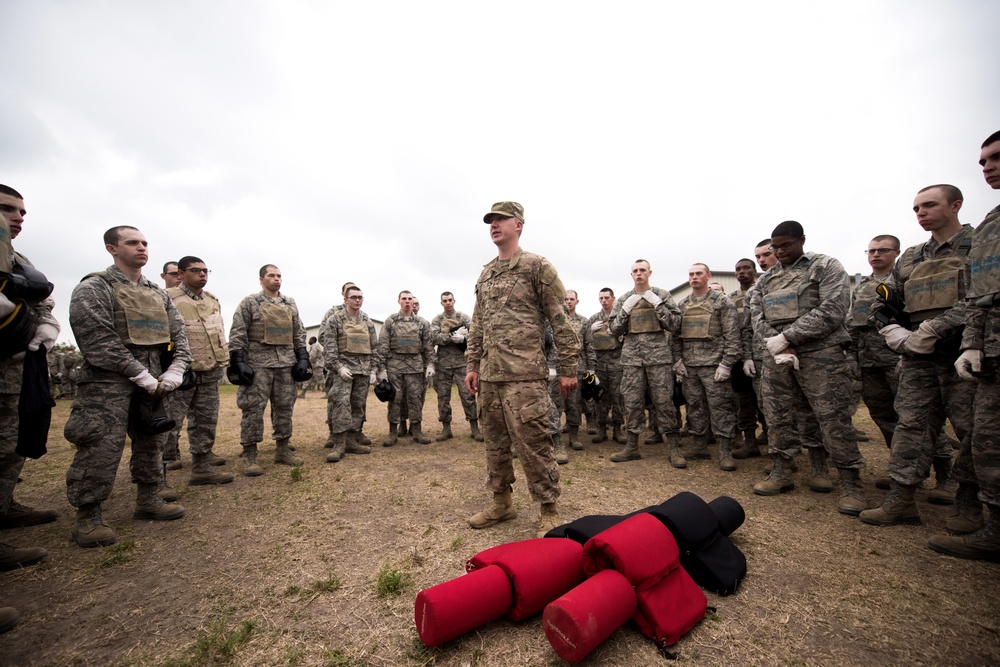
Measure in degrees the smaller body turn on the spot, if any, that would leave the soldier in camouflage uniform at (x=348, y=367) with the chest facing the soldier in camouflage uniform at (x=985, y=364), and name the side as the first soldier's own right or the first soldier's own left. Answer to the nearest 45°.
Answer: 0° — they already face them

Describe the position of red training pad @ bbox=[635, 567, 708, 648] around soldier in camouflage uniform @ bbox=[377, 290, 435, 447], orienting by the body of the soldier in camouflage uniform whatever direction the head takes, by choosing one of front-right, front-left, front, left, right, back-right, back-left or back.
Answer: front

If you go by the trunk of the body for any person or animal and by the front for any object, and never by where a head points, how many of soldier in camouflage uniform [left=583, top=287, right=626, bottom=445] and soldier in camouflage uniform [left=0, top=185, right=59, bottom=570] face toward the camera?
1

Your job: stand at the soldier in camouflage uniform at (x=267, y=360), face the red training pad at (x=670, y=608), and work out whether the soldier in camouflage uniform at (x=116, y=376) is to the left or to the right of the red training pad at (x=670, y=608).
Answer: right

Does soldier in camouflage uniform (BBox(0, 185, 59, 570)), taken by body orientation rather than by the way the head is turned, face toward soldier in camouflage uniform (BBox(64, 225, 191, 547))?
no

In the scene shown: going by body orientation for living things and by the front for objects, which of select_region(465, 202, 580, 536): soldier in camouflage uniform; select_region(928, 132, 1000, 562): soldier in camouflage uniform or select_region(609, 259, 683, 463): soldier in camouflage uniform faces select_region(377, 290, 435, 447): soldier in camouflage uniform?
select_region(928, 132, 1000, 562): soldier in camouflage uniform

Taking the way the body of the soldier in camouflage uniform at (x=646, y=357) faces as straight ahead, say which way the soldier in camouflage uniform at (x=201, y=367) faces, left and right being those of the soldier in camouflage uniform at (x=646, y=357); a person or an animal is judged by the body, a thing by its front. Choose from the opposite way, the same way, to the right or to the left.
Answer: to the left

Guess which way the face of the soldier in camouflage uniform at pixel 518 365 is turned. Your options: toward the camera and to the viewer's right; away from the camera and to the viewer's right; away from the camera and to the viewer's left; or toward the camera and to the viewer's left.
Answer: toward the camera and to the viewer's left

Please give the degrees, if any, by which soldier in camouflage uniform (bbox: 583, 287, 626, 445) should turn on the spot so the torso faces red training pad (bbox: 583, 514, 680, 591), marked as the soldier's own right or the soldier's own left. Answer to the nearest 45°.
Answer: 0° — they already face it

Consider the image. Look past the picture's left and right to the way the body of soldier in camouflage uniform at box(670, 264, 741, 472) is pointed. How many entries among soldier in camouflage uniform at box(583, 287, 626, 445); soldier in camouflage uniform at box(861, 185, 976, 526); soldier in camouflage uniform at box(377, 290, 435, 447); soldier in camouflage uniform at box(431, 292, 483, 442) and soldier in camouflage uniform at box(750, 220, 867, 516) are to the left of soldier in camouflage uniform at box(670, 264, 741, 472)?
2

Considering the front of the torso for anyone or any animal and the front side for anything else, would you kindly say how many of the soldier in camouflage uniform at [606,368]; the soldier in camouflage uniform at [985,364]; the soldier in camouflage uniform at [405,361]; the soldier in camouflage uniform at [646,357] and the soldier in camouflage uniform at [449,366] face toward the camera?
4

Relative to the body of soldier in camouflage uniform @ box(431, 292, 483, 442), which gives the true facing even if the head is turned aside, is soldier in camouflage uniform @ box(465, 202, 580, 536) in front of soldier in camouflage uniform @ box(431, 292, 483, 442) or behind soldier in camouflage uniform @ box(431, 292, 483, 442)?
in front

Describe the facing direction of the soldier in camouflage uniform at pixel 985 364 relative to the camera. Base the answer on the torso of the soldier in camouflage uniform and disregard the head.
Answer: to the viewer's left

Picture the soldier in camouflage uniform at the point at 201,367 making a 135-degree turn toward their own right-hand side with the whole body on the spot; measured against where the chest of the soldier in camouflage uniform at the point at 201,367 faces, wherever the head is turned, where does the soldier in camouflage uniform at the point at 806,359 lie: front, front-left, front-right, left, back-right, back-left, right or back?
back-left

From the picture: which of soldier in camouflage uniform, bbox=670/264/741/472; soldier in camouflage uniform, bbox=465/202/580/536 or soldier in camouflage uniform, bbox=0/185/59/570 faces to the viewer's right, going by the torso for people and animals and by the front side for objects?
soldier in camouflage uniform, bbox=0/185/59/570

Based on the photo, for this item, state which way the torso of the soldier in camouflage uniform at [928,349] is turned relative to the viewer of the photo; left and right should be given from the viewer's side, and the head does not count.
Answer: facing the viewer and to the left of the viewer
